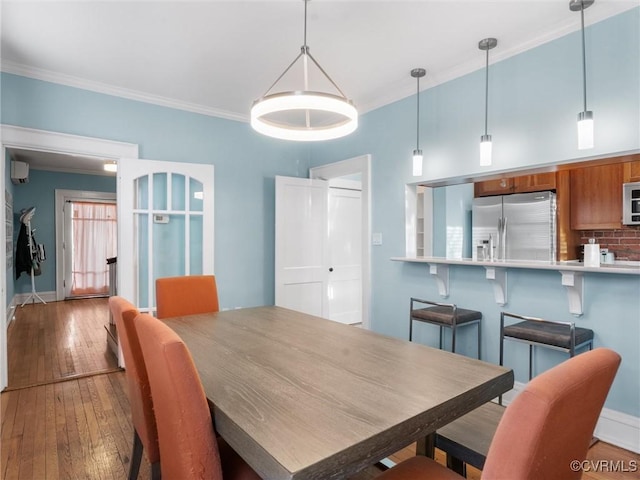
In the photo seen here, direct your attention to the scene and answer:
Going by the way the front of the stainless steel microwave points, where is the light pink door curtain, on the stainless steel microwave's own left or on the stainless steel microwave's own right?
on the stainless steel microwave's own right

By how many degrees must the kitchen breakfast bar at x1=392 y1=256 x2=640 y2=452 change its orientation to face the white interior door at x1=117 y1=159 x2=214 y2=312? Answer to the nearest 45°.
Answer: approximately 45° to its right

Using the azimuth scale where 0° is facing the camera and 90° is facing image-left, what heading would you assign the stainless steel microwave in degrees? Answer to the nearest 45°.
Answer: approximately 0°

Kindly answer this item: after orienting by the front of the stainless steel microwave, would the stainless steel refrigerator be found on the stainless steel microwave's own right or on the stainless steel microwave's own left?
on the stainless steel microwave's own right

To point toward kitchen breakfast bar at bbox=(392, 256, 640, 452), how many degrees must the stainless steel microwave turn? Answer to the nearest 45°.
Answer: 0° — it already faces it

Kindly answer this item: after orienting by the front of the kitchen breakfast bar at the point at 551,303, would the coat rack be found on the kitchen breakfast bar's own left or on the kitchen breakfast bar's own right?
on the kitchen breakfast bar's own right

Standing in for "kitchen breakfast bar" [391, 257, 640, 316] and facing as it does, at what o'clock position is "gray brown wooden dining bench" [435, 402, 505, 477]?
The gray brown wooden dining bench is roughly at 11 o'clock from the kitchen breakfast bar.

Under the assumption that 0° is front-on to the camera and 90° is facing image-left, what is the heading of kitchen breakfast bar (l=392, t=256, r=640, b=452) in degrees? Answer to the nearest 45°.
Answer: approximately 45°

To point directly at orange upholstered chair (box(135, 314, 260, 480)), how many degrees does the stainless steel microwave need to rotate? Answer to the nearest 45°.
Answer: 0° — it already faces it
